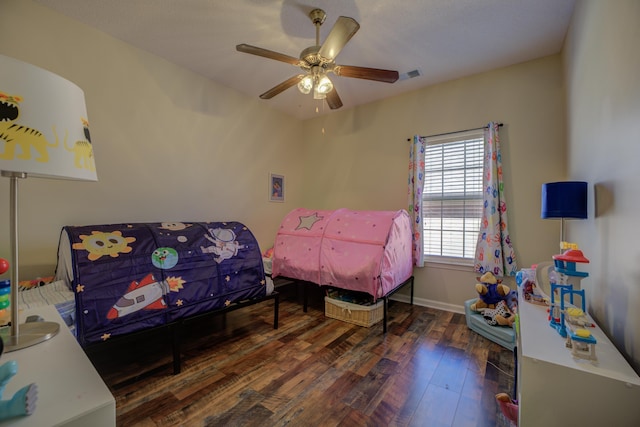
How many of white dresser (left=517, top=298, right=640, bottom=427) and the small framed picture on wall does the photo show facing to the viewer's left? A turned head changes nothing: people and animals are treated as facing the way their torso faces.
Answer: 1

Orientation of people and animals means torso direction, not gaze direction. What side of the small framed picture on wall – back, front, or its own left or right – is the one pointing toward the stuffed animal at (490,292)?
front

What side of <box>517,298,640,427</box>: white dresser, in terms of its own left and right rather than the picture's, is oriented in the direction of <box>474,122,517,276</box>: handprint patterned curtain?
right

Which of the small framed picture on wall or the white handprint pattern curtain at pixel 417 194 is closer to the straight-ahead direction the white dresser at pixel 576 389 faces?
the small framed picture on wall

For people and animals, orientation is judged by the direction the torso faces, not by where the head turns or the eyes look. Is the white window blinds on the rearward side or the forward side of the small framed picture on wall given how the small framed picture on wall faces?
on the forward side

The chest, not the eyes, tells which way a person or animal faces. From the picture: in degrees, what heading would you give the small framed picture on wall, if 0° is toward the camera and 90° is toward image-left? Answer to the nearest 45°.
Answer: approximately 315°

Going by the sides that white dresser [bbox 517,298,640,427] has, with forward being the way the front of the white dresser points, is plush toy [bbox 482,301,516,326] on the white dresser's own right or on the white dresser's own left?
on the white dresser's own right

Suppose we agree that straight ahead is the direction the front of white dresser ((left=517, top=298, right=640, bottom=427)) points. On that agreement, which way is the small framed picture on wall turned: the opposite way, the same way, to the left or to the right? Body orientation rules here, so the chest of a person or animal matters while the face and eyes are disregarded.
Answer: the opposite way

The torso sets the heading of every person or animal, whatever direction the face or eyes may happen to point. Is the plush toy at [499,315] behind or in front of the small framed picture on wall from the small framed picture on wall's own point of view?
in front

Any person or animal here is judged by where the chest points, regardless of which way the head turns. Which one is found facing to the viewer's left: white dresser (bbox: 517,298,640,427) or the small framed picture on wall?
the white dresser

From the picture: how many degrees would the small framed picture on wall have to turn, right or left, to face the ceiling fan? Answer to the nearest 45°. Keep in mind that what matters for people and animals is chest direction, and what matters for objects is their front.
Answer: approximately 45° to its right

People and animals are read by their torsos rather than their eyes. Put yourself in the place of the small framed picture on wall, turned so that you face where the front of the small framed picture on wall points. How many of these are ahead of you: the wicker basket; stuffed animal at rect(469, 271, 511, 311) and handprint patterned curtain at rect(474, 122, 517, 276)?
3

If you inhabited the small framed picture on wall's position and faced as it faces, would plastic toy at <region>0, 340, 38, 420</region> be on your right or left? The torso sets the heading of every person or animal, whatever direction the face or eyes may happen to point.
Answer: on your right

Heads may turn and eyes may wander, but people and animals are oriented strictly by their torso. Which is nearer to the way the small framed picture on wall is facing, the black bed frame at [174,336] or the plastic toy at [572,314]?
the plastic toy

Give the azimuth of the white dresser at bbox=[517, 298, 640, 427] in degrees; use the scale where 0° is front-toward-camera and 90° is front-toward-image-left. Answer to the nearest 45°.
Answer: approximately 90°
